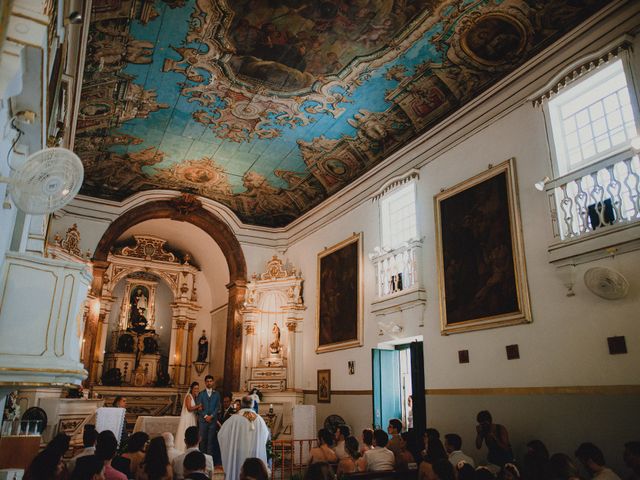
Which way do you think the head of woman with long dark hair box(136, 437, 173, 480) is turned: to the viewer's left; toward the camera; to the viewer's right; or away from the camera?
away from the camera

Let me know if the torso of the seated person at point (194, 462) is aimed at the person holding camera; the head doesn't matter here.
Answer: no

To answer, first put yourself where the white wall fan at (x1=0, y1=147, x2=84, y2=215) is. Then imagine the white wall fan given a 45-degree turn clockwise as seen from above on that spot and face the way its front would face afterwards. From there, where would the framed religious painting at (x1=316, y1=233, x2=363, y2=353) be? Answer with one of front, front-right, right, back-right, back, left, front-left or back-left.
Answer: back-left

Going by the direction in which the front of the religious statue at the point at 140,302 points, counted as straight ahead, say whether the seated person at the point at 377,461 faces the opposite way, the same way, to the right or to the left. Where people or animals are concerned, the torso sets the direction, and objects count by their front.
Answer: the opposite way

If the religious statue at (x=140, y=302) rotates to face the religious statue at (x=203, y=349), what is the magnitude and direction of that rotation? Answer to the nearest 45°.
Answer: approximately 90° to its left

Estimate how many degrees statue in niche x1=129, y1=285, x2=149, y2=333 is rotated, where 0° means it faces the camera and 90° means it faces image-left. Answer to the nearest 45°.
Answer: approximately 0°

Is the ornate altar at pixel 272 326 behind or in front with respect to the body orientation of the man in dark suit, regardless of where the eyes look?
behind

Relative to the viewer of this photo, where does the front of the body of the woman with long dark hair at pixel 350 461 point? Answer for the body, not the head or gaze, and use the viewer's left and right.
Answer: facing away from the viewer and to the left of the viewer

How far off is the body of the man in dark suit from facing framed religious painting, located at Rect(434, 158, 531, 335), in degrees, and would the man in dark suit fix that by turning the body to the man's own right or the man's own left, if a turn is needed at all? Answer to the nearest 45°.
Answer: approximately 45° to the man's own left

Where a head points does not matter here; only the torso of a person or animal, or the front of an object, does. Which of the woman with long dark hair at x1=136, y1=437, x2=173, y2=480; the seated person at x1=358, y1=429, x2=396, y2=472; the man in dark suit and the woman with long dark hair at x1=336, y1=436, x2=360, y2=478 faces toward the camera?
the man in dark suit

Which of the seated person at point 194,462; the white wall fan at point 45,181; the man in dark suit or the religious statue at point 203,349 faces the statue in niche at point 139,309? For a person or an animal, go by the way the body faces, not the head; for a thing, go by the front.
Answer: the seated person

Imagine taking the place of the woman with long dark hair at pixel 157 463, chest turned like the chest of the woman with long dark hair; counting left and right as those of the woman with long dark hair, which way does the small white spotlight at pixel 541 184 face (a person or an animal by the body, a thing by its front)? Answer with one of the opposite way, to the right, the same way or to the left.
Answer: to the left

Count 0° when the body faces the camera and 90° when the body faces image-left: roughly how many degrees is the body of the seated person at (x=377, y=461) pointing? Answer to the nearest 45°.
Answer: approximately 135°

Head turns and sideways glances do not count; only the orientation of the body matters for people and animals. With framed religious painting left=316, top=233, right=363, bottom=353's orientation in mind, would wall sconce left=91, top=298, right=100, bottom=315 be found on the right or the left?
on its right

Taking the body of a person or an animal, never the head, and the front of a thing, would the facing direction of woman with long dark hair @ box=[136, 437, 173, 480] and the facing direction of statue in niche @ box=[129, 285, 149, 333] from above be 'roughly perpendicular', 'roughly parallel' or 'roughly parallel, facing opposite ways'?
roughly parallel, facing opposite ways

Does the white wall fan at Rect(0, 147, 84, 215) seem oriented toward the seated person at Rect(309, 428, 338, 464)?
no

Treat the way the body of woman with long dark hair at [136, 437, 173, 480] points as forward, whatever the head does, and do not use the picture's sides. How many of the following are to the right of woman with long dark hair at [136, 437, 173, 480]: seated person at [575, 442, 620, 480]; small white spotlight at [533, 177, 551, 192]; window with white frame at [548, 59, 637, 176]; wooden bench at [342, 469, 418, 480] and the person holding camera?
5

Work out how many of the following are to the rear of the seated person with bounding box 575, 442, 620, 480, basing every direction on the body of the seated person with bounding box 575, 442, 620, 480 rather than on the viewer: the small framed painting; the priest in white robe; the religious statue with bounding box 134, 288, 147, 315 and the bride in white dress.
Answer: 0

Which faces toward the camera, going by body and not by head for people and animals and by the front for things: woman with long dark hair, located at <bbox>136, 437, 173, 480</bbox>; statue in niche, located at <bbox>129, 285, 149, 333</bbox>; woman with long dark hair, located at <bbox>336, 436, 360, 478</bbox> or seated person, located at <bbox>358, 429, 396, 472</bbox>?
the statue in niche

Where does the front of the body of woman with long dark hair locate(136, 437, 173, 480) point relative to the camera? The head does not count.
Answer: away from the camera

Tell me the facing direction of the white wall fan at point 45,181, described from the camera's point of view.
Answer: facing the viewer and to the right of the viewer
